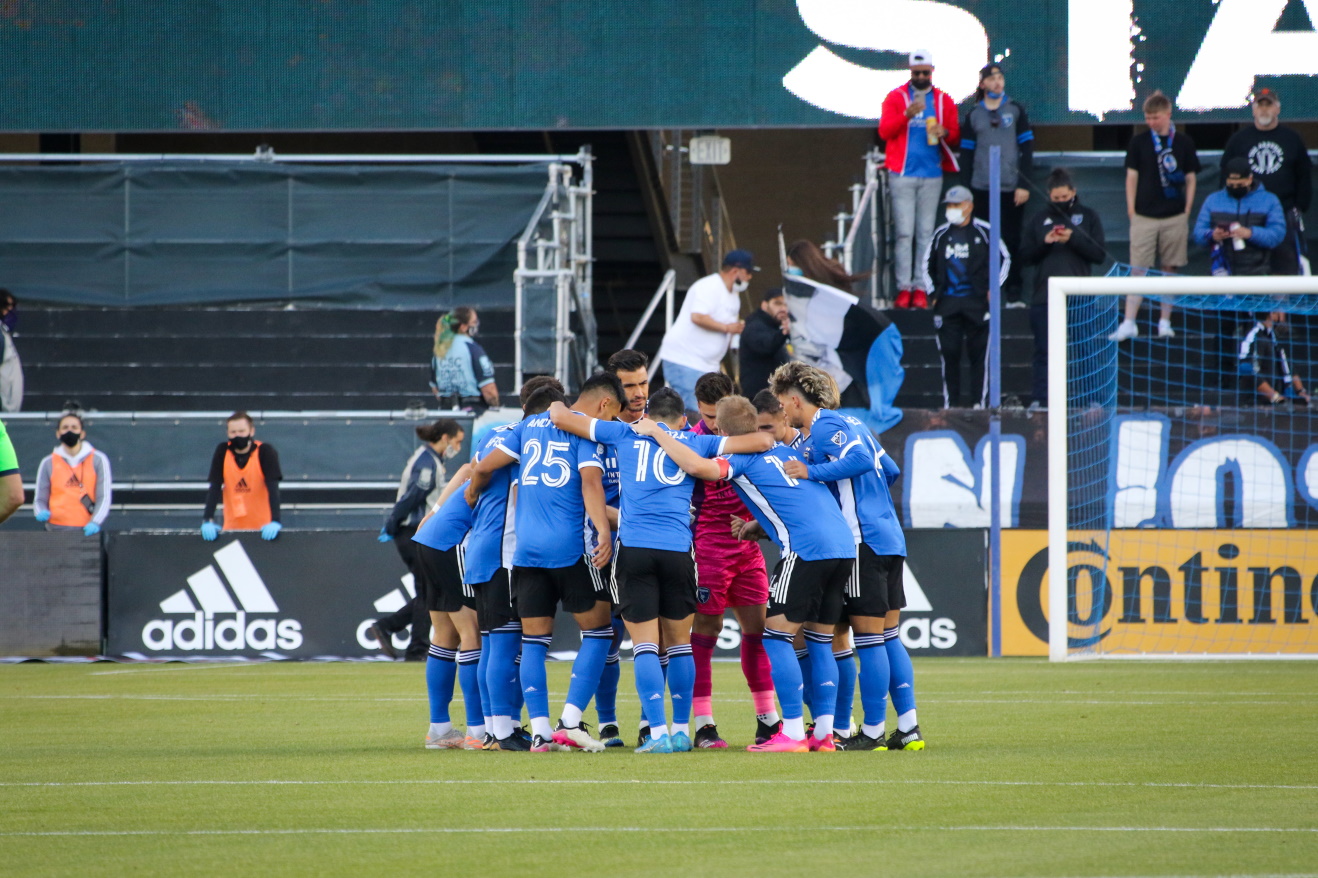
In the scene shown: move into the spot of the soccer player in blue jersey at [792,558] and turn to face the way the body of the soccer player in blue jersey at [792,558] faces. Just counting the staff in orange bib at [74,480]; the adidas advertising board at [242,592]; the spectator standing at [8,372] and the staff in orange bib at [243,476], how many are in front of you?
4

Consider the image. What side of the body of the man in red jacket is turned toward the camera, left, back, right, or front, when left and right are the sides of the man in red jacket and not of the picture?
front

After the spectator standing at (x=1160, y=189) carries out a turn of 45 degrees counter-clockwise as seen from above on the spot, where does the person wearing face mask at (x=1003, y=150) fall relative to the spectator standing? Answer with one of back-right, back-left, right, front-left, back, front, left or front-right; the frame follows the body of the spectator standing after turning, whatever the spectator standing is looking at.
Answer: back-right

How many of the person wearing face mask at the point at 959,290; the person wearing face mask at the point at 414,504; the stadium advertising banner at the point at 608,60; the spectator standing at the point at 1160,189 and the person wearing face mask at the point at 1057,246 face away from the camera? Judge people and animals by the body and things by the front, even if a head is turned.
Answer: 0

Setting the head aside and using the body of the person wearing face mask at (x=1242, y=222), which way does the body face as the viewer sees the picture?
toward the camera

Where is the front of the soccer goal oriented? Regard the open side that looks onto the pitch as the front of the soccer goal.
toward the camera

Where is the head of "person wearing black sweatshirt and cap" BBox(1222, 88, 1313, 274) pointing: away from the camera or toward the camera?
toward the camera

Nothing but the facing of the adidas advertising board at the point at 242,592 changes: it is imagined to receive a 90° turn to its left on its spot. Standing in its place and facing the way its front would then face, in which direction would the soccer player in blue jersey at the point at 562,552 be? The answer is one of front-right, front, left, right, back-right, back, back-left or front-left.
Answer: right

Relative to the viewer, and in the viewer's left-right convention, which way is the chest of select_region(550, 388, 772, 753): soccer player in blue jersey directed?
facing away from the viewer

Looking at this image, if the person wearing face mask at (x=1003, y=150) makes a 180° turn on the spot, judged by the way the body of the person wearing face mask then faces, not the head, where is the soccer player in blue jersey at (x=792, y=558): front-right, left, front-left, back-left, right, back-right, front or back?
back

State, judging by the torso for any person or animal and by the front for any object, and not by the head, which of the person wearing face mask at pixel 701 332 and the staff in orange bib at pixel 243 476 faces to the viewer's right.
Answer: the person wearing face mask

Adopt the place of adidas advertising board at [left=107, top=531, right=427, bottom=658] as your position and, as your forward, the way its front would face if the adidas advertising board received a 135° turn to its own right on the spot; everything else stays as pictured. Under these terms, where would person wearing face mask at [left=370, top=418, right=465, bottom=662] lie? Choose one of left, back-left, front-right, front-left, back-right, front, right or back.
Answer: back

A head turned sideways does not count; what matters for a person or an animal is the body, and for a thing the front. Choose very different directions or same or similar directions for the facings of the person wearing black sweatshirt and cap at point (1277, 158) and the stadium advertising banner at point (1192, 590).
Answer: same or similar directions

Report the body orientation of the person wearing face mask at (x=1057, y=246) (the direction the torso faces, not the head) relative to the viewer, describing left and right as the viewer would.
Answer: facing the viewer

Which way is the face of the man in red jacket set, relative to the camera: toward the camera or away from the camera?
toward the camera

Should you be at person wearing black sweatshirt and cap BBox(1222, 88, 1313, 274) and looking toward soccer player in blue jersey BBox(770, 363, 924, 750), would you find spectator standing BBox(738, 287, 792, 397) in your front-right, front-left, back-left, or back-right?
front-right

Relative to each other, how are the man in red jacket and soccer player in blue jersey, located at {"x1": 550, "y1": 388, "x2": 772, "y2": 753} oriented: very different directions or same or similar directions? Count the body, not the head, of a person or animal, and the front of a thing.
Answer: very different directions

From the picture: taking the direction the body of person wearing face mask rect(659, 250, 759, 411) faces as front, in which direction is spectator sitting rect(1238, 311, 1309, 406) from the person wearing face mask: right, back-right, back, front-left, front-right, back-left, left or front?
front
